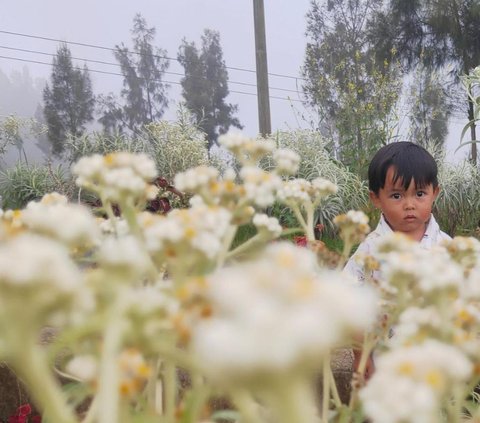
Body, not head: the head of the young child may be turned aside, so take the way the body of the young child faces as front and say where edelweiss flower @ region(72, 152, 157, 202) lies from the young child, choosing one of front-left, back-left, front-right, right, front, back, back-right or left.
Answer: front

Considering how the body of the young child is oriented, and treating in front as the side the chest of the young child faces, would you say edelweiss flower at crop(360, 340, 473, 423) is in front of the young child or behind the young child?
in front

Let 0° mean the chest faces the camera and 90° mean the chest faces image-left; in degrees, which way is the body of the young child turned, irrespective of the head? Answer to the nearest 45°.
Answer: approximately 0°

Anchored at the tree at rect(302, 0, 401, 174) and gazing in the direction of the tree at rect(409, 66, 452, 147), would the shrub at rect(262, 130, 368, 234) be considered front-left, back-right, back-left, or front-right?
back-right

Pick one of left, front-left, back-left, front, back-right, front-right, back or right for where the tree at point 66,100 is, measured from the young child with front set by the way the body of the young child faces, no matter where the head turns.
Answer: back-right

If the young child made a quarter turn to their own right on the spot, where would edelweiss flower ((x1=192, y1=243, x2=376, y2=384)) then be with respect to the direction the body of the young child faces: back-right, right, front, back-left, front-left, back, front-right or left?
left

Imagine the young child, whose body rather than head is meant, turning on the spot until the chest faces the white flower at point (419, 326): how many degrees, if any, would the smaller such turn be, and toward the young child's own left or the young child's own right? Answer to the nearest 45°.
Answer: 0° — they already face it

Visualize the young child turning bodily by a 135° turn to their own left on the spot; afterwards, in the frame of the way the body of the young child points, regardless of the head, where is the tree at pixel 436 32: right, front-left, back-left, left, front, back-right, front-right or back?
front-left

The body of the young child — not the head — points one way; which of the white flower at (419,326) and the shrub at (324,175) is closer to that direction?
the white flower

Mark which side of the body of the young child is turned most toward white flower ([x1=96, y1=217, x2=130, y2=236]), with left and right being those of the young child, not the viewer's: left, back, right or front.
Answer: front

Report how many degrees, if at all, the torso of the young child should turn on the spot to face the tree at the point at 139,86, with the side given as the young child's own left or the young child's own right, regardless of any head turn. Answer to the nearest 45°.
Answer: approximately 135° to the young child's own right

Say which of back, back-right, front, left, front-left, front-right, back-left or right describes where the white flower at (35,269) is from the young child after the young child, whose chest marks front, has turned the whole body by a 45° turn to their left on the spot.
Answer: front-right

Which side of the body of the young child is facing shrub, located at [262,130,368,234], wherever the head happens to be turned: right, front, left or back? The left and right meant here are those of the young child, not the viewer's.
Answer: back

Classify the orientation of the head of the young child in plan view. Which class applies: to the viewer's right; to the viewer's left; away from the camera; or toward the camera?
toward the camera

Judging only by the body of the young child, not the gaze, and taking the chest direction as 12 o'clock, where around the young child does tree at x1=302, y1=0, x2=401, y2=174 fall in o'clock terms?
The tree is roughly at 6 o'clock from the young child.
